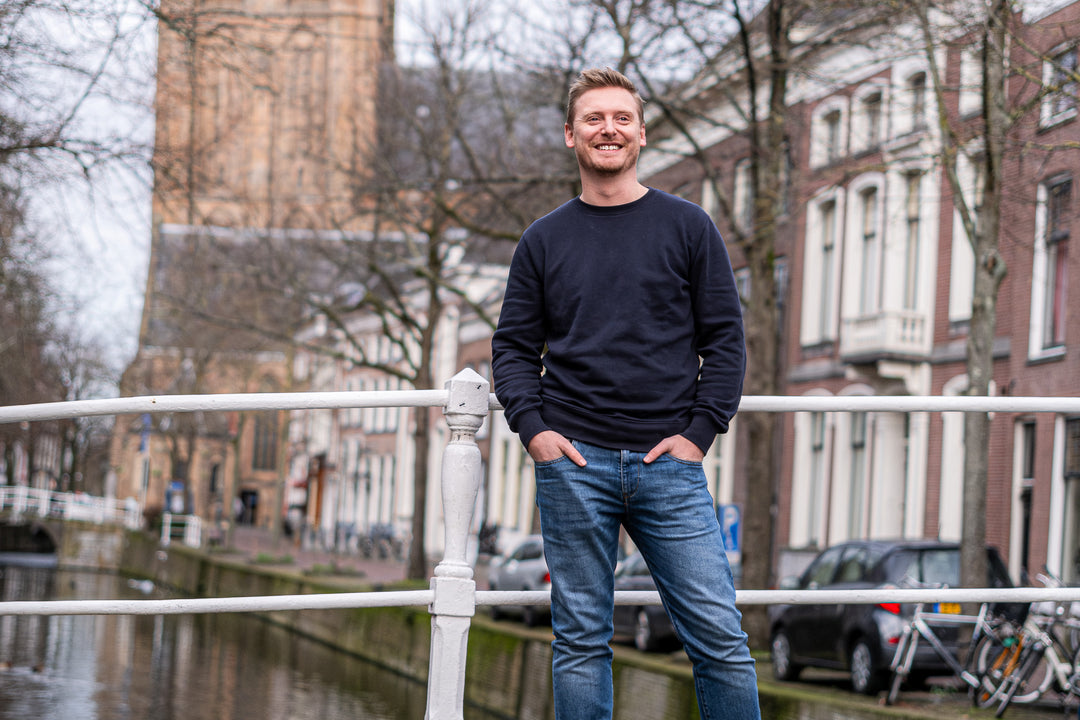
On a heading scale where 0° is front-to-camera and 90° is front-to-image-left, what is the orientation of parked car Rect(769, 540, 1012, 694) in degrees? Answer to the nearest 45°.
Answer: approximately 135°

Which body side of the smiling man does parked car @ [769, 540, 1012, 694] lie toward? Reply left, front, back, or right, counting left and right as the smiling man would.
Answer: back

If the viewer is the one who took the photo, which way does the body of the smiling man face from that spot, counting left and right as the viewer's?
facing the viewer

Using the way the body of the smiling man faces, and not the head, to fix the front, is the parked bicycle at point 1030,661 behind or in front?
behind

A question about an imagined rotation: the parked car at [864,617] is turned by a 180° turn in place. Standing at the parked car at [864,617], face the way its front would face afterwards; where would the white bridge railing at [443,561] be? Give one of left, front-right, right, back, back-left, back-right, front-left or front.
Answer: front-right

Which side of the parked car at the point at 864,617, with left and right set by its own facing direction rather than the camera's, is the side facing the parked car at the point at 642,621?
front

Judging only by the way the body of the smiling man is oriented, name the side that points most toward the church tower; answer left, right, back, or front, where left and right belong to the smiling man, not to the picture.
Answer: back
